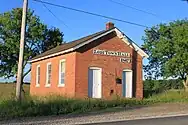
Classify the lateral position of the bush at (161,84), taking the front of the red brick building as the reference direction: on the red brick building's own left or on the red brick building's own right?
on the red brick building's own left

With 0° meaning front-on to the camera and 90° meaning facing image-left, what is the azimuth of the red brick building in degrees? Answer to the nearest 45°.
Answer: approximately 315°

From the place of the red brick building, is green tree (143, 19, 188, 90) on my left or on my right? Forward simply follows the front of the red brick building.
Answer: on my left

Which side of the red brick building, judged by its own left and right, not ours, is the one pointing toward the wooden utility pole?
right
